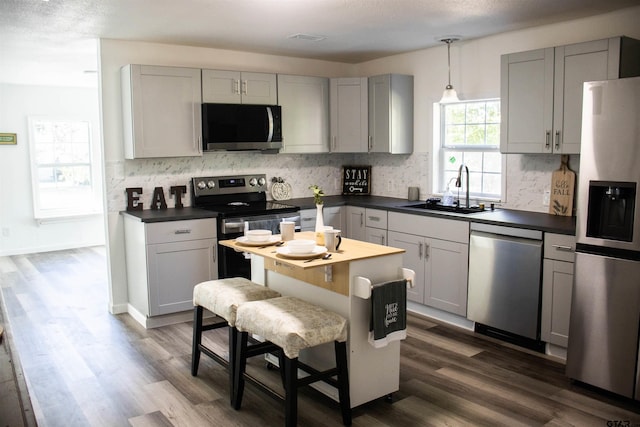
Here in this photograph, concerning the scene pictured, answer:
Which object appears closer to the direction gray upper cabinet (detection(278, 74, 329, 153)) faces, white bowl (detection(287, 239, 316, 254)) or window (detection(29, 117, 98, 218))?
the white bowl

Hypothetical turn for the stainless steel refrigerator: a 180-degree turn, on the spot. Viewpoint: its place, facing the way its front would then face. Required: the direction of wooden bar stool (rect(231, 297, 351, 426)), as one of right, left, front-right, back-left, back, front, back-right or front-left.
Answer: back

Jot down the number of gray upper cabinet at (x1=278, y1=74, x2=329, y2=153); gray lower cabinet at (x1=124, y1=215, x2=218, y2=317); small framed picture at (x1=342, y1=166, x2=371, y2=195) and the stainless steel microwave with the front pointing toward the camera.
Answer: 4

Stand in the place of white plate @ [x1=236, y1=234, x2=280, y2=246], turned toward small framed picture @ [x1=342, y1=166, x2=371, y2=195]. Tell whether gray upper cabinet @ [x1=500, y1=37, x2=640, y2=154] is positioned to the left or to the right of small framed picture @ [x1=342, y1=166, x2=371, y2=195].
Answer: right

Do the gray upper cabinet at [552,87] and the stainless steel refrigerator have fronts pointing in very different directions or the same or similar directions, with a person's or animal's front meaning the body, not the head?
same or similar directions

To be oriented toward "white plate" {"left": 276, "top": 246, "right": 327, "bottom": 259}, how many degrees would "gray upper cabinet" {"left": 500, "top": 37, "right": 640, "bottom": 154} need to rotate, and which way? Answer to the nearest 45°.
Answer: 0° — it already faces it

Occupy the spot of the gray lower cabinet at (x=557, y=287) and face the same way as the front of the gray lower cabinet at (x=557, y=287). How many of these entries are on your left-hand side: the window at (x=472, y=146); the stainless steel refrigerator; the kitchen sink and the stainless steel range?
1

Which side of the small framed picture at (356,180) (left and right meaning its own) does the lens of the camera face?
front

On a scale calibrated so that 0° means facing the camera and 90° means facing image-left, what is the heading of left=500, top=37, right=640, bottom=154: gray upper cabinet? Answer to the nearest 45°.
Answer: approximately 45°

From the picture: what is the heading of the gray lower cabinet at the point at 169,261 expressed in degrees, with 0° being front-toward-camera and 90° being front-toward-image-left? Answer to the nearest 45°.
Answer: approximately 0°

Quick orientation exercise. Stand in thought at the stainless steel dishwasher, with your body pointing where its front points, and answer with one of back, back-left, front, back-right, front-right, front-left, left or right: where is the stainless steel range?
front-right

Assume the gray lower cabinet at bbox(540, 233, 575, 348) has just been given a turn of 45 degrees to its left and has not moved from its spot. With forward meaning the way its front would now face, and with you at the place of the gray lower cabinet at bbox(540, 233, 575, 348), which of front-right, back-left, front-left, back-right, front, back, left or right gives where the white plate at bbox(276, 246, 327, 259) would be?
front-right

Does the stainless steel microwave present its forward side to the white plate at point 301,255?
yes

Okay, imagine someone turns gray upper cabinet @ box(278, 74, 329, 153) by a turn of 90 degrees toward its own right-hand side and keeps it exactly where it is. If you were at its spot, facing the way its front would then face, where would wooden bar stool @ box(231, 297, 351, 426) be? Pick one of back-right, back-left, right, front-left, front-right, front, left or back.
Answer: left

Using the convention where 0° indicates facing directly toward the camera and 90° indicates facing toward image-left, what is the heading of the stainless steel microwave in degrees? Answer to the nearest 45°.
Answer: approximately 0°

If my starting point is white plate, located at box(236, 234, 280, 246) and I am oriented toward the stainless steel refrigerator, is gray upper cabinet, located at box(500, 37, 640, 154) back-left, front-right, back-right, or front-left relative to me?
front-left

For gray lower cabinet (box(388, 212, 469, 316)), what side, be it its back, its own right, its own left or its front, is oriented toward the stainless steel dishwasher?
left

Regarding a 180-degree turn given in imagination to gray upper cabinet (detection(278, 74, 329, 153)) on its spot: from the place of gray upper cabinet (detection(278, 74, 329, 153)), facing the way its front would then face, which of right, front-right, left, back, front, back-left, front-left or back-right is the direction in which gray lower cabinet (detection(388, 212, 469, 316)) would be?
back-right

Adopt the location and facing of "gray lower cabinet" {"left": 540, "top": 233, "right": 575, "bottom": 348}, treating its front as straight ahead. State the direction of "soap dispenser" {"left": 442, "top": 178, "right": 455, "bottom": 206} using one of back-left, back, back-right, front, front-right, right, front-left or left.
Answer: right
